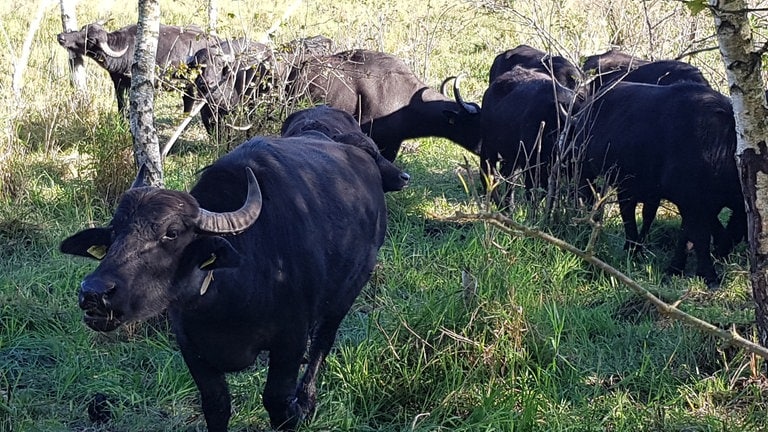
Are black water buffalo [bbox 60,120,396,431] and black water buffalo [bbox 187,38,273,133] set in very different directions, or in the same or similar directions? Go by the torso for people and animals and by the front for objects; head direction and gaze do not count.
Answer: same or similar directions

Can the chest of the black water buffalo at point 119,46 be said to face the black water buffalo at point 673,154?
no

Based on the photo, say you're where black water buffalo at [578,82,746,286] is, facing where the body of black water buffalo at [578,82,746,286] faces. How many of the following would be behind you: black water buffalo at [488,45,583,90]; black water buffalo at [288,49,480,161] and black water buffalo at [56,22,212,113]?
0

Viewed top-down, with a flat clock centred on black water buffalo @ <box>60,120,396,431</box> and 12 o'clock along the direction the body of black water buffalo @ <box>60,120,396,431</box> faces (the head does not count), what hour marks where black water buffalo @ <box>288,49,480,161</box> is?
black water buffalo @ <box>288,49,480,161</box> is roughly at 5 o'clock from black water buffalo @ <box>60,120,396,431</box>.

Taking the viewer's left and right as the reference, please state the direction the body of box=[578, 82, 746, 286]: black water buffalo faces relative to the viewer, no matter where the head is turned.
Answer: facing away from the viewer and to the left of the viewer

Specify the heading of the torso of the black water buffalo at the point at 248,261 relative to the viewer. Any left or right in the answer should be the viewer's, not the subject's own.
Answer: facing the viewer and to the left of the viewer

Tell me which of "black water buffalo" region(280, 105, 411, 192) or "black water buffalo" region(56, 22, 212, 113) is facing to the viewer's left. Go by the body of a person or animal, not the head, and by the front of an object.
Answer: "black water buffalo" region(56, 22, 212, 113)

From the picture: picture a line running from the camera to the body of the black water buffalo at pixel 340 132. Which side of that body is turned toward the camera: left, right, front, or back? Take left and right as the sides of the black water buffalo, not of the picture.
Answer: right

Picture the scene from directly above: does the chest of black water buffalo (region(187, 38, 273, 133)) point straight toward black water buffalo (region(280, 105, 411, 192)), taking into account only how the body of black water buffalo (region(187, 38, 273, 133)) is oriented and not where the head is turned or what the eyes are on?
no

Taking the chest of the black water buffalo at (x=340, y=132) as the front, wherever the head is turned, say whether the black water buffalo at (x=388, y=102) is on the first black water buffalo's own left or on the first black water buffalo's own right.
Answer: on the first black water buffalo's own left

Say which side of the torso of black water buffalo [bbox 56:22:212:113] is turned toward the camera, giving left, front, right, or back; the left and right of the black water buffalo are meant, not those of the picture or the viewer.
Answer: left

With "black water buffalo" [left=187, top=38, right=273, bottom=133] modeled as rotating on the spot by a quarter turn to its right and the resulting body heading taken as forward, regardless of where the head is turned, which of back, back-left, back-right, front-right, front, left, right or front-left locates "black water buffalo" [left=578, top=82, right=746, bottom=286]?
back
